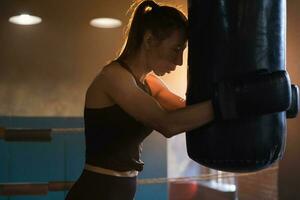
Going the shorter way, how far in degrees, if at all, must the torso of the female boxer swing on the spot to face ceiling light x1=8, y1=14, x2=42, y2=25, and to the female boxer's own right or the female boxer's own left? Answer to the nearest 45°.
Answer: approximately 135° to the female boxer's own left

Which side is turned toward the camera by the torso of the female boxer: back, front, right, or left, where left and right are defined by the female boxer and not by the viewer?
right

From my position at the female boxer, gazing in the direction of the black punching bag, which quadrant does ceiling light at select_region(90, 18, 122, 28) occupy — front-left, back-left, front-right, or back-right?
back-left

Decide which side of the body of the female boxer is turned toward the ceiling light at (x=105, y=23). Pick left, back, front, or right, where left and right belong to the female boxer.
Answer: left
